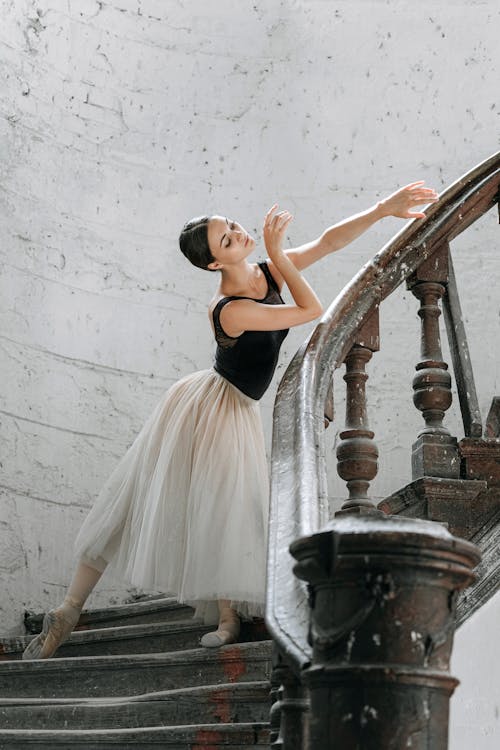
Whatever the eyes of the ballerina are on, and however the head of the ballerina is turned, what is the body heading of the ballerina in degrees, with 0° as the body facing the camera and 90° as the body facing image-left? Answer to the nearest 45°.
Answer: approximately 315°
